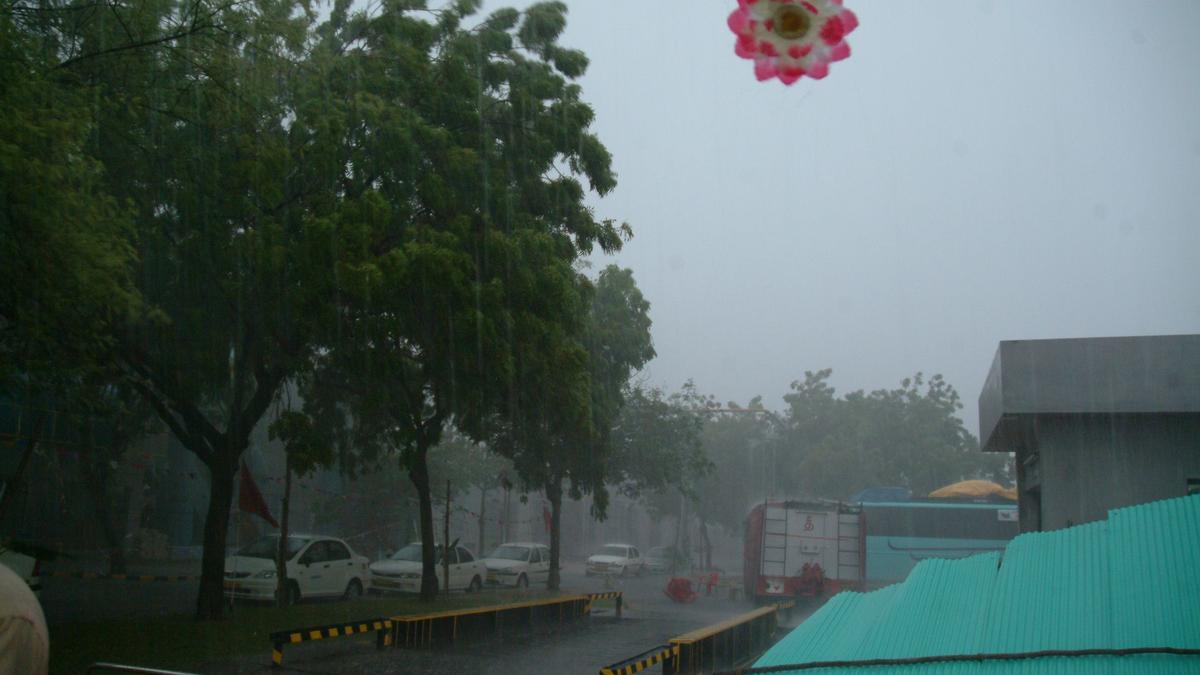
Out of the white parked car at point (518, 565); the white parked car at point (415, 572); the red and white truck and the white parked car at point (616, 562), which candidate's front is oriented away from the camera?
the red and white truck

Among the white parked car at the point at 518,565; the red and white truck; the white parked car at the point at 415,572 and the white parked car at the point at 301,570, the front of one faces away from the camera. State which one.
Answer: the red and white truck

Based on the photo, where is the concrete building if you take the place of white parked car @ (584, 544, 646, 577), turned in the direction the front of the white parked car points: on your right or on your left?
on your left

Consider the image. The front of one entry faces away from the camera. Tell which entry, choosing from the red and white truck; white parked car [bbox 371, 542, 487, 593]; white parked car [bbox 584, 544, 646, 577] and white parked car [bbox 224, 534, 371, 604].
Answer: the red and white truck

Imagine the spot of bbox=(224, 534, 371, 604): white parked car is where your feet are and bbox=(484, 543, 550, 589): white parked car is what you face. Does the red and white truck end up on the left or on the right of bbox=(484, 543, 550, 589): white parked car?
right

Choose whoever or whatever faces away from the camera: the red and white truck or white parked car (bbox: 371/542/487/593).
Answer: the red and white truck

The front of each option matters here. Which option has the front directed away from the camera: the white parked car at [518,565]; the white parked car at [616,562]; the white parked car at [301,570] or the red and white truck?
the red and white truck

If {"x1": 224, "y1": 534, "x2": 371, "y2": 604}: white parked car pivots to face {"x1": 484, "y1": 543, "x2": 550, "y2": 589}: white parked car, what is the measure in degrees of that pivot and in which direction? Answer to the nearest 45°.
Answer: approximately 180°

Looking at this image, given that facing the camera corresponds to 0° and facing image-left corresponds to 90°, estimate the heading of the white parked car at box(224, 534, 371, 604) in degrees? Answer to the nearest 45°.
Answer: approximately 45°

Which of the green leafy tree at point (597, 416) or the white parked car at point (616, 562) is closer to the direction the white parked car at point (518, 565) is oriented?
the green leafy tree

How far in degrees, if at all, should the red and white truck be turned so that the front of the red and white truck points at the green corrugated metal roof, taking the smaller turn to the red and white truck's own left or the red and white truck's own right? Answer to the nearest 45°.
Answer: approximately 180°

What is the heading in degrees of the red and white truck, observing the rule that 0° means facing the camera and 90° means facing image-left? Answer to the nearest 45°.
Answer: approximately 180°

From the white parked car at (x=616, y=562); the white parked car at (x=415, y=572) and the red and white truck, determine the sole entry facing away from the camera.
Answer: the red and white truck

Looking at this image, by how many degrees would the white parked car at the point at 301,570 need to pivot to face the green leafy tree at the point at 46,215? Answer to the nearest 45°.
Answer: approximately 45° to its left

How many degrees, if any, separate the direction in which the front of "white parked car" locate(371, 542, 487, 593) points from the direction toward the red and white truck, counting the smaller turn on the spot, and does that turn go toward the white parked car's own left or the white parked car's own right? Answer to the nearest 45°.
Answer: approximately 135° to the white parked car's own left

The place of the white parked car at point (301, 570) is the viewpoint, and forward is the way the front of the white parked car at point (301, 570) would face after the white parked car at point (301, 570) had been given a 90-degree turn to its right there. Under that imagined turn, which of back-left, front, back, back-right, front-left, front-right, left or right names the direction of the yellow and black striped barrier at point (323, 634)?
back-left

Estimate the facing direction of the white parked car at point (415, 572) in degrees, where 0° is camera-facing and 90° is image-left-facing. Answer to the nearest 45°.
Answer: approximately 45°
